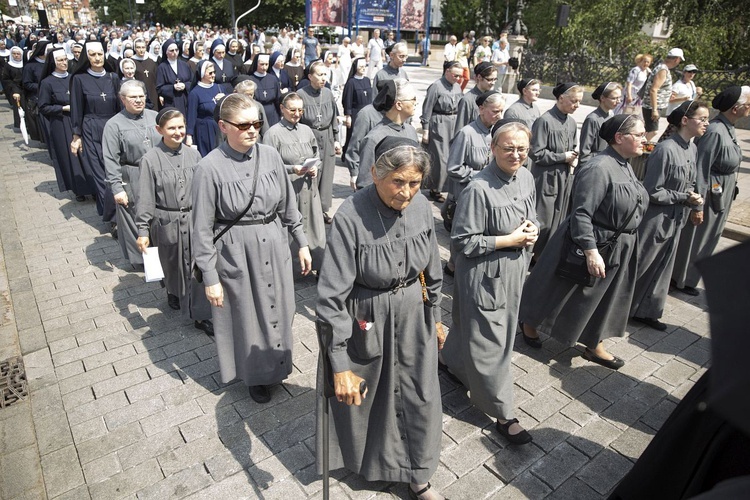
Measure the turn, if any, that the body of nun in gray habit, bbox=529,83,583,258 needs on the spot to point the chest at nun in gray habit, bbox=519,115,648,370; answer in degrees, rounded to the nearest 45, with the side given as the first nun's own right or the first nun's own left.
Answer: approximately 45° to the first nun's own right

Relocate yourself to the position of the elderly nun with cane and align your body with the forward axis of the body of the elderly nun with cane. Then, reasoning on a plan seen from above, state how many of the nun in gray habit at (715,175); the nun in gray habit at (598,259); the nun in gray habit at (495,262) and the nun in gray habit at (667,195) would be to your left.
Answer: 4

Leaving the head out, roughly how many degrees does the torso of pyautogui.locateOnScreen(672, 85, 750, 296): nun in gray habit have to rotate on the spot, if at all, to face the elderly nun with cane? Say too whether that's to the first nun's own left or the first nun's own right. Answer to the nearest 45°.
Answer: approximately 90° to the first nun's own right

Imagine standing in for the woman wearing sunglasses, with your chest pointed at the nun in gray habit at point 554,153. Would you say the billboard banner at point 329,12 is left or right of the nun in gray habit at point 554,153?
left

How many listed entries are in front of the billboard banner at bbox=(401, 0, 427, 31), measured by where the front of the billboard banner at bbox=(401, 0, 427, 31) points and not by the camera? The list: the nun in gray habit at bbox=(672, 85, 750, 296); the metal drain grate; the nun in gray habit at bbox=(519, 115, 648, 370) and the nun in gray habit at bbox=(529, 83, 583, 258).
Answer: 4

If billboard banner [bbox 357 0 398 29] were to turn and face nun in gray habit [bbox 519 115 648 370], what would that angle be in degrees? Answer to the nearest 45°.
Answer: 0° — it already faces them

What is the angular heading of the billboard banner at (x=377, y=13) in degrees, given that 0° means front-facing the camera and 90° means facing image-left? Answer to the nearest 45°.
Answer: approximately 0°
